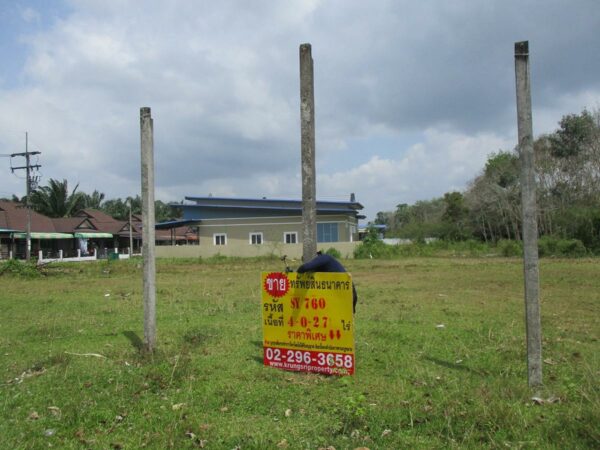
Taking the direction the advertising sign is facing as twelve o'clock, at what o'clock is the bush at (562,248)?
The bush is roughly at 7 o'clock from the advertising sign.

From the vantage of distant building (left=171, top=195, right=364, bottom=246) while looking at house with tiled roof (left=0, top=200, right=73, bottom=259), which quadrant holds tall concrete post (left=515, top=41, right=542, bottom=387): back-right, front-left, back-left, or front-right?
back-left

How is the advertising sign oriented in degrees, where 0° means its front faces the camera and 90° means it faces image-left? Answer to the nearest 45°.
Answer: approximately 0°

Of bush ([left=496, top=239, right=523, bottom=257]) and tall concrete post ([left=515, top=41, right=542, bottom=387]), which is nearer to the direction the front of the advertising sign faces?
the tall concrete post

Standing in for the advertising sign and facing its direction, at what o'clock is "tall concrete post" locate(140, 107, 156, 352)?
The tall concrete post is roughly at 4 o'clock from the advertising sign.

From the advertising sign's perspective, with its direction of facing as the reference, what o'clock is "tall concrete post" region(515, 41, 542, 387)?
The tall concrete post is roughly at 10 o'clock from the advertising sign.

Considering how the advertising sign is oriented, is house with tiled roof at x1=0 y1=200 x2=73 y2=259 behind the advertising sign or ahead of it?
behind

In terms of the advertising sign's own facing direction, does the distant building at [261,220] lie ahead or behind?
behind

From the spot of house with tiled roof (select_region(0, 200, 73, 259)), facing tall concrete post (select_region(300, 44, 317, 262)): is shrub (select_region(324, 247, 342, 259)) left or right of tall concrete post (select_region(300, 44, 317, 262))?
left

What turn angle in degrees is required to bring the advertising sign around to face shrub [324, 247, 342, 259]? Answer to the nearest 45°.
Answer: approximately 180°

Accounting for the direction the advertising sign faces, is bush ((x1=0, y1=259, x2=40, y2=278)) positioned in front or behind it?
behind
